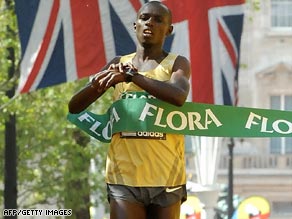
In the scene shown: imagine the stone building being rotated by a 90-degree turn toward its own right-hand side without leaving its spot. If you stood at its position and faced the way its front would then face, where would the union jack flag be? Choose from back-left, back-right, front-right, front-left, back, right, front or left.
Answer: left
